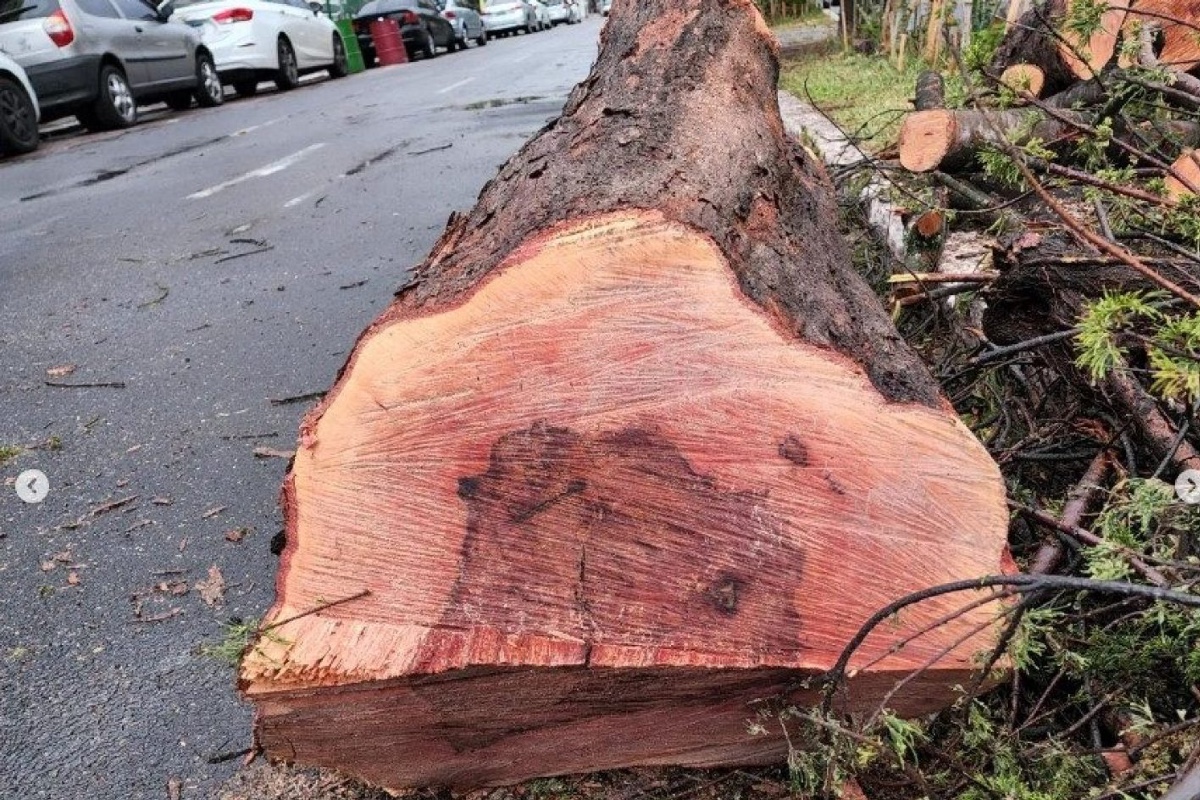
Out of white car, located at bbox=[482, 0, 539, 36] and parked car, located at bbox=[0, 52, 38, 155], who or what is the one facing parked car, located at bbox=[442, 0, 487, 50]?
parked car, located at bbox=[0, 52, 38, 155]

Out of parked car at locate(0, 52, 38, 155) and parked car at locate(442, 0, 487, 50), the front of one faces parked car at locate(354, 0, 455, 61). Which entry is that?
parked car at locate(0, 52, 38, 155)

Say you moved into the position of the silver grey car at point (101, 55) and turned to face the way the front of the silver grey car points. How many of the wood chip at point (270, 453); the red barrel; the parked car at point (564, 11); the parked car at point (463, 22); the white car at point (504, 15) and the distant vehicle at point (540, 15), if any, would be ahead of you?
5

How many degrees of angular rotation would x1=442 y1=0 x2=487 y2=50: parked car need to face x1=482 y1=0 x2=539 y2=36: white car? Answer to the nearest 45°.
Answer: approximately 45° to its left

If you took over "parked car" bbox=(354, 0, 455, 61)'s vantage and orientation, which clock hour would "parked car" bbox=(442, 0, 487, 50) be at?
"parked car" bbox=(442, 0, 487, 50) is roughly at 11 o'clock from "parked car" bbox=(354, 0, 455, 61).

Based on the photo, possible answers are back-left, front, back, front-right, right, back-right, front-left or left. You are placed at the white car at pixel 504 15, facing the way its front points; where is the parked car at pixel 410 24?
back-right

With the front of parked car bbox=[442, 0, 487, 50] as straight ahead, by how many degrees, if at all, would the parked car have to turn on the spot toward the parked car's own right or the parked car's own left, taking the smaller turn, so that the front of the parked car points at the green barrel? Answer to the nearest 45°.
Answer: approximately 180°

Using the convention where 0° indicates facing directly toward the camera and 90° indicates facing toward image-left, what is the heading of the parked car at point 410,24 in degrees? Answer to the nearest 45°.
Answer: approximately 225°

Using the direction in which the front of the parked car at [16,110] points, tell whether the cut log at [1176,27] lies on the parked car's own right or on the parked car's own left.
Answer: on the parked car's own right

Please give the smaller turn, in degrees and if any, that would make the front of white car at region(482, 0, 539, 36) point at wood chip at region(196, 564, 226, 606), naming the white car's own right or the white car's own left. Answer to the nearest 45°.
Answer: approximately 135° to the white car's own right
